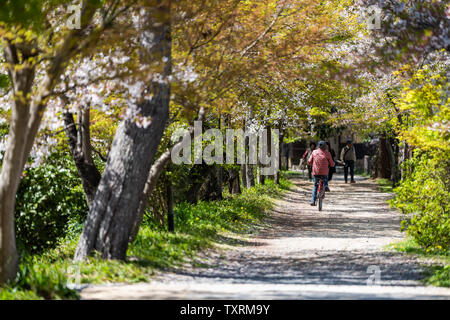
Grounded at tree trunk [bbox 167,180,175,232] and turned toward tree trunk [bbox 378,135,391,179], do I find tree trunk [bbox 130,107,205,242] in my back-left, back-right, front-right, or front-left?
back-right

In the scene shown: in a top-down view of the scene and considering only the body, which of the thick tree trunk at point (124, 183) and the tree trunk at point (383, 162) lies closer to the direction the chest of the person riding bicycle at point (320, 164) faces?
the tree trunk

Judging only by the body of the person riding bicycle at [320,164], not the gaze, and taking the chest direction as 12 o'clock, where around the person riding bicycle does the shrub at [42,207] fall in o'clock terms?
The shrub is roughly at 7 o'clock from the person riding bicycle.

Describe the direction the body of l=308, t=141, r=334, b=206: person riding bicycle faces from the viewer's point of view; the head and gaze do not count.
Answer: away from the camera

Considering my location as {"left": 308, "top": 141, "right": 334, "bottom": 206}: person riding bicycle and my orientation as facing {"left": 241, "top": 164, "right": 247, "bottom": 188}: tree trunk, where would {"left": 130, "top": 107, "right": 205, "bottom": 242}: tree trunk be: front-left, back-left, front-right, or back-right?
back-left

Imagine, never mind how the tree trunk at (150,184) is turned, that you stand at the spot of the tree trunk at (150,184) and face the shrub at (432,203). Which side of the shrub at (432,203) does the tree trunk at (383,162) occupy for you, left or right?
left

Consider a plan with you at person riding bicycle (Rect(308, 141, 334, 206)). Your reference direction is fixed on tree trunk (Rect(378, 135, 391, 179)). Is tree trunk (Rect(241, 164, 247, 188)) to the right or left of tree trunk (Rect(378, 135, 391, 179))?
left

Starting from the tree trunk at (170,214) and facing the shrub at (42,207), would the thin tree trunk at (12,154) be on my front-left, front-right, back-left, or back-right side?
front-left

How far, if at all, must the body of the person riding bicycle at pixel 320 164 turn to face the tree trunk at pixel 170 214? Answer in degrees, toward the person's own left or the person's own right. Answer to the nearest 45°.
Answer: approximately 135° to the person's own left

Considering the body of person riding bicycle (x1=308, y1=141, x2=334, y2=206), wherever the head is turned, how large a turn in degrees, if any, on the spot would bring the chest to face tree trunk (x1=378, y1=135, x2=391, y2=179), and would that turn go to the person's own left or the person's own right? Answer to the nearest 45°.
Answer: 0° — they already face it

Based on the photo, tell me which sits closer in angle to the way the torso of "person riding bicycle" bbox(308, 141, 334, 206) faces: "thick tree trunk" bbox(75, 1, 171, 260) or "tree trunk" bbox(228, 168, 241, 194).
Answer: the tree trunk

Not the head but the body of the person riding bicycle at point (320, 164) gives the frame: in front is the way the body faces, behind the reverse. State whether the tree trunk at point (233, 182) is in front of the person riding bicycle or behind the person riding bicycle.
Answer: in front

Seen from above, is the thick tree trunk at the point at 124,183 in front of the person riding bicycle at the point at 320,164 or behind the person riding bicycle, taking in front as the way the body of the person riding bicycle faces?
behind

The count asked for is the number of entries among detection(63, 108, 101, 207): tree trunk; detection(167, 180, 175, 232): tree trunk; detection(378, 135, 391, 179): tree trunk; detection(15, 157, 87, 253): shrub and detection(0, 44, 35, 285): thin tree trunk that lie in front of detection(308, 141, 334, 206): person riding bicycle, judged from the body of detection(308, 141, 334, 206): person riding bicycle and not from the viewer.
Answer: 1
